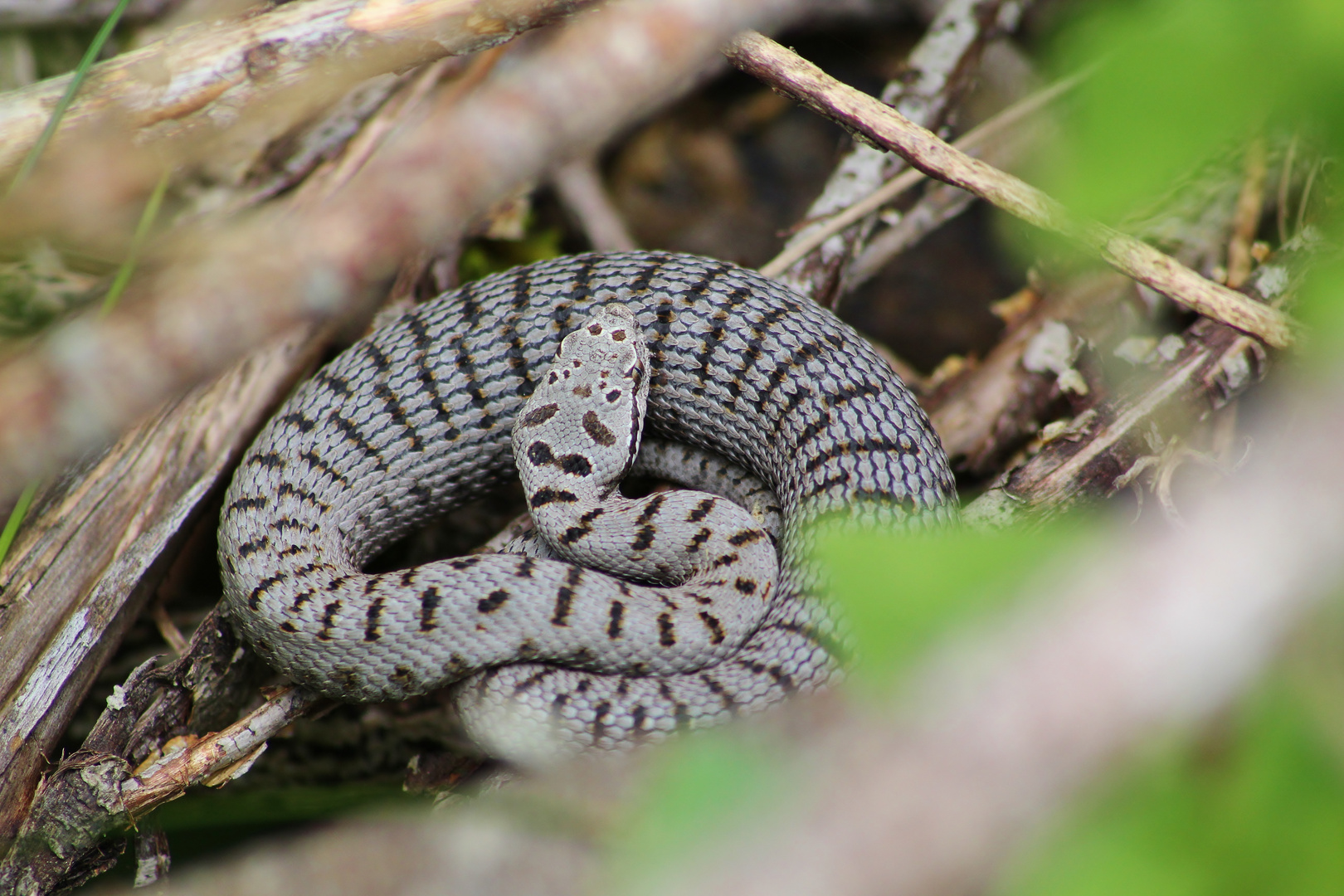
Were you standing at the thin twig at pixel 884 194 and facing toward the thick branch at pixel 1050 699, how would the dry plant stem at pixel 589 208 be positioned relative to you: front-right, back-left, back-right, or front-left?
back-right
